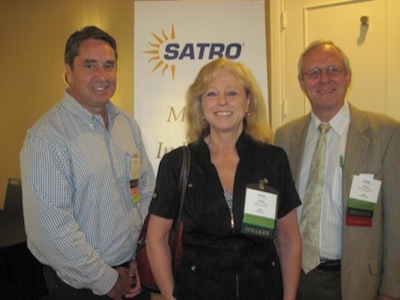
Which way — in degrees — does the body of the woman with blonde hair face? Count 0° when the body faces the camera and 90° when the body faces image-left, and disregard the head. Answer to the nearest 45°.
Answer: approximately 0°

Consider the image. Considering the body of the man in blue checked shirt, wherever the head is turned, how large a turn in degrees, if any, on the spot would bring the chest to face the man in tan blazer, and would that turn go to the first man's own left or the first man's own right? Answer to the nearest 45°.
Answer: approximately 45° to the first man's own left

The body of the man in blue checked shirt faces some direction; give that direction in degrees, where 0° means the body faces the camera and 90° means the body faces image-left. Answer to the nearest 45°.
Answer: approximately 315°

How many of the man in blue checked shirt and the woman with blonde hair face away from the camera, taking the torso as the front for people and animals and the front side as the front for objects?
0
